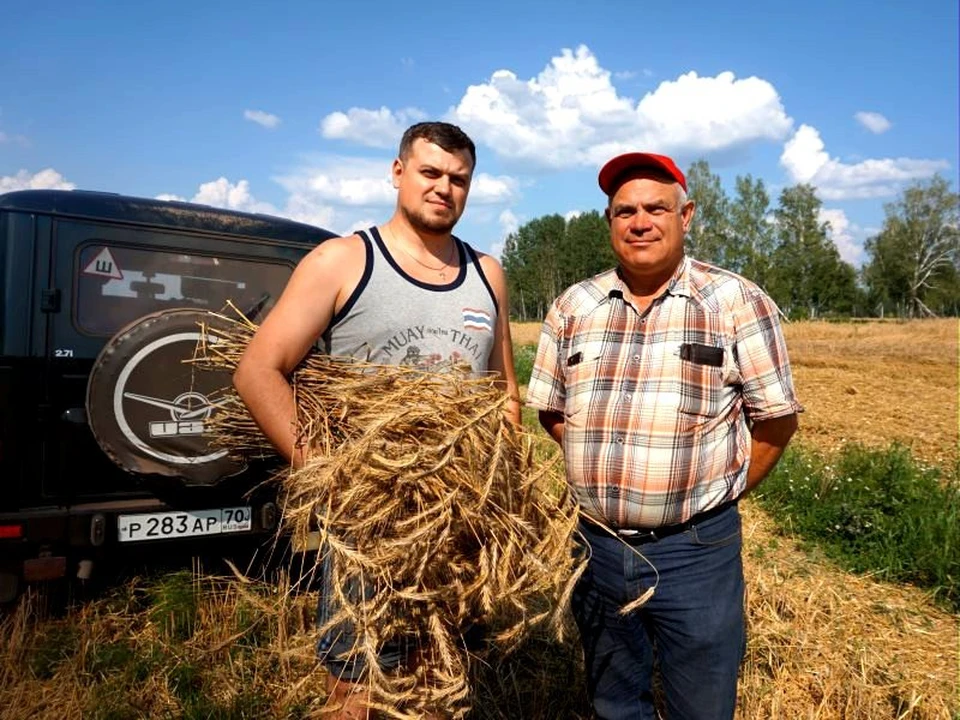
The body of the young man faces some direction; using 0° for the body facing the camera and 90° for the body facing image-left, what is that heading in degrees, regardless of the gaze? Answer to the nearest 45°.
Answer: approximately 315°

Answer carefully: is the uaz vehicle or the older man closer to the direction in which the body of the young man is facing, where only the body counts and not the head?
the older man

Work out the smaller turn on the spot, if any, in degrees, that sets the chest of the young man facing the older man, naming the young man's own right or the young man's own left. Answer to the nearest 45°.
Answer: approximately 45° to the young man's own left

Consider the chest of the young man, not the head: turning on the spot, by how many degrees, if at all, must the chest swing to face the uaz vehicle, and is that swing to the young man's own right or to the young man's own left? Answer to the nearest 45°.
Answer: approximately 180°
